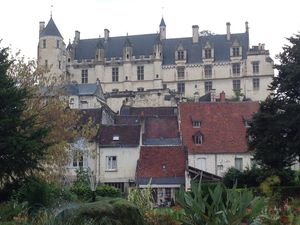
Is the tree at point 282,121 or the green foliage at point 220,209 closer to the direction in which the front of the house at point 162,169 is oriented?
the green foliage

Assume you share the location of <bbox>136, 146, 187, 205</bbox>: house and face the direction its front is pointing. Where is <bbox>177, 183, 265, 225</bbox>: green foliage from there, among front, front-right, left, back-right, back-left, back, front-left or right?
front

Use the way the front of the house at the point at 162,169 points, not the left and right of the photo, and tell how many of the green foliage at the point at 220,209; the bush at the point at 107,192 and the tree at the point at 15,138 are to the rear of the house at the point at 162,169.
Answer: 0

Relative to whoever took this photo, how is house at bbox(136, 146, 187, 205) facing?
facing the viewer

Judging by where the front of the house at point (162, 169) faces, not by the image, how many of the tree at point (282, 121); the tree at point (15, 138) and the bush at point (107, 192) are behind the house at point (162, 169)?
0

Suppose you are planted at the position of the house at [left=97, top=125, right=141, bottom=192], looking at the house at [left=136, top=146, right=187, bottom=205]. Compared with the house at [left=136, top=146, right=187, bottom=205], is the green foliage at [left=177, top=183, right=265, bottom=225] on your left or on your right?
right

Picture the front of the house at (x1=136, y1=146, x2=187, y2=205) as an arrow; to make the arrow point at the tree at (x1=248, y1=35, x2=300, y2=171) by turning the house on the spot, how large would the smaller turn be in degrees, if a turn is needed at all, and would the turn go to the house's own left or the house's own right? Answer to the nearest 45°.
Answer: approximately 45° to the house's own left

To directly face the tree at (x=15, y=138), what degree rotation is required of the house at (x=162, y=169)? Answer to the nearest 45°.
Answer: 0° — it already faces it

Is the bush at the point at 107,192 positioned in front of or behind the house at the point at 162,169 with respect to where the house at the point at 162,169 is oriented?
in front
